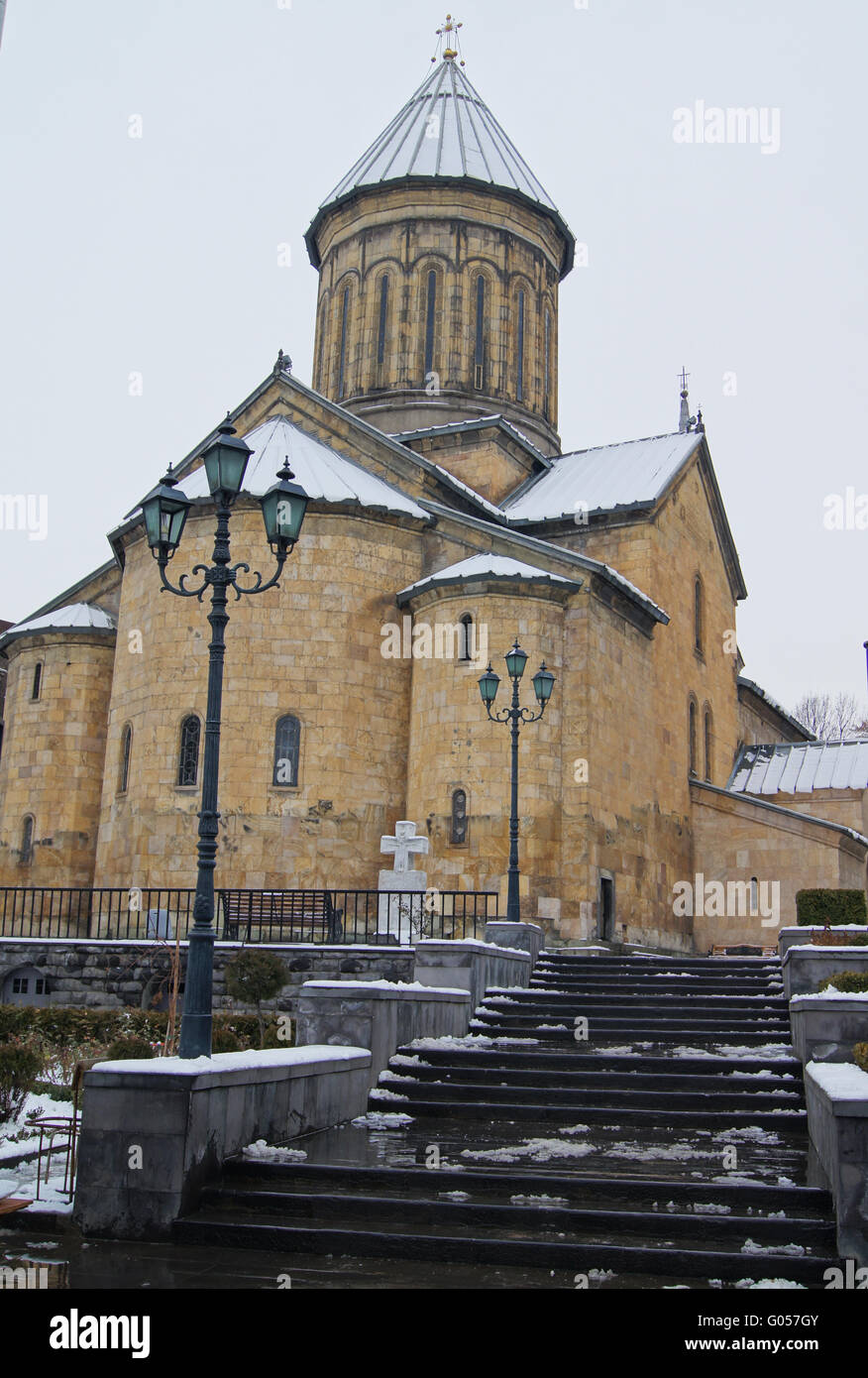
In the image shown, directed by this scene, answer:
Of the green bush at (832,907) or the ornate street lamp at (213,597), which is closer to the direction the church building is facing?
the green bush

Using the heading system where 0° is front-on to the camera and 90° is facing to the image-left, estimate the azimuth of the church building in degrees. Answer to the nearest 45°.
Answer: approximately 225°

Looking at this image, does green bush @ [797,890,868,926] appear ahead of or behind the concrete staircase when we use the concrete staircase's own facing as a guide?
behind

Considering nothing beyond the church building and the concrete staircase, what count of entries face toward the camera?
1

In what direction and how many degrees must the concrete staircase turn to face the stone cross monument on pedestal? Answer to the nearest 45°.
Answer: approximately 180°

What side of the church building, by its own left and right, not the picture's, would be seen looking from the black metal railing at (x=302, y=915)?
back

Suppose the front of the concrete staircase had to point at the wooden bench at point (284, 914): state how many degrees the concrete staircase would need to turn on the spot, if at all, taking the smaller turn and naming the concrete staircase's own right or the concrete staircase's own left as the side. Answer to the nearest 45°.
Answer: approximately 180°

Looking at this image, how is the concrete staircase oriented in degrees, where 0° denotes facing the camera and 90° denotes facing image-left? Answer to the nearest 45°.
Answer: approximately 0°

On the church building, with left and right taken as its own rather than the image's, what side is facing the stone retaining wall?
back

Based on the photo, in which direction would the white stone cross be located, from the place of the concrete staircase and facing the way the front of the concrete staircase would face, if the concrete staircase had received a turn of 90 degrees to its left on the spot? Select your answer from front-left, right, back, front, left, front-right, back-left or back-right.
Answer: left

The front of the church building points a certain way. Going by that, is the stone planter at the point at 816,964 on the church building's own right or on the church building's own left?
on the church building's own right
